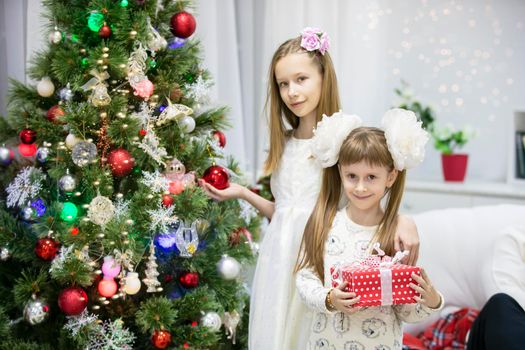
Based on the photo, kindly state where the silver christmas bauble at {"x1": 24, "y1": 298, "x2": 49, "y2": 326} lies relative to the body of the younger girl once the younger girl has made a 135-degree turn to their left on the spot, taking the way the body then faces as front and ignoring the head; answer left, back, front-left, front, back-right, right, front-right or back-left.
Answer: back-left

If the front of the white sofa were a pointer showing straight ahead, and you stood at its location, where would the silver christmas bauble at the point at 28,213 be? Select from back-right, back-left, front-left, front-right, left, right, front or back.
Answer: front-right

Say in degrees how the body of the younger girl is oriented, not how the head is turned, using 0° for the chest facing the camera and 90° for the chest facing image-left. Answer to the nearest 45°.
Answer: approximately 0°

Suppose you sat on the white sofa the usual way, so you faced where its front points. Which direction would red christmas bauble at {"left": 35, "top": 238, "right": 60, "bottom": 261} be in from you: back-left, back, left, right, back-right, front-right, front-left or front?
front-right

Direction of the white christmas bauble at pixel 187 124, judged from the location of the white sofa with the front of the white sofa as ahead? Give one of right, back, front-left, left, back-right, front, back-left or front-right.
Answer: front-right

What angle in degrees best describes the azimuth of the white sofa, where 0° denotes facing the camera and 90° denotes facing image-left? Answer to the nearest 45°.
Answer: approximately 0°

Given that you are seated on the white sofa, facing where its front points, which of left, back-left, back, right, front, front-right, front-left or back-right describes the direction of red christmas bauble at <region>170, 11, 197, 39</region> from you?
front-right

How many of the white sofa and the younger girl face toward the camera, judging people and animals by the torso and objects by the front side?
2

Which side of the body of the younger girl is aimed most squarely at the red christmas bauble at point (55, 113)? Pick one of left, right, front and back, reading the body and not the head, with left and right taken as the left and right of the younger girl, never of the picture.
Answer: right

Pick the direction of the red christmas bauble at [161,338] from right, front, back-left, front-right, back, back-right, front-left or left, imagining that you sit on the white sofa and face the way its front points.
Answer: front-right

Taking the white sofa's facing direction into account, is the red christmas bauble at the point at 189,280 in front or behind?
in front

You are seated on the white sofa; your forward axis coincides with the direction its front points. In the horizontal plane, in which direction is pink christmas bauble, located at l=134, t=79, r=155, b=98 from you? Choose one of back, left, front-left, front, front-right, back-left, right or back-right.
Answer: front-right

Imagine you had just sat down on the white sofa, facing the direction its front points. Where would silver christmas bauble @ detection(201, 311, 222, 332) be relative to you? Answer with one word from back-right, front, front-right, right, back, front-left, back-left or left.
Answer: front-right

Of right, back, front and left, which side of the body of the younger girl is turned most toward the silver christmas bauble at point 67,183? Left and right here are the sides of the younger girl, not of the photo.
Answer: right
